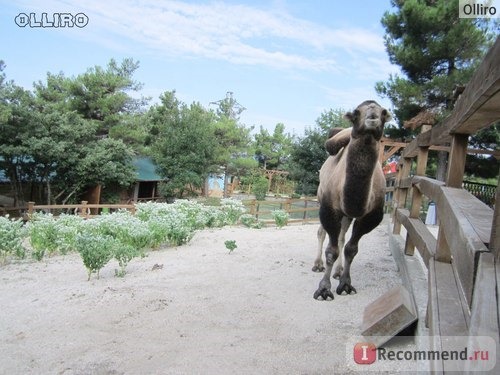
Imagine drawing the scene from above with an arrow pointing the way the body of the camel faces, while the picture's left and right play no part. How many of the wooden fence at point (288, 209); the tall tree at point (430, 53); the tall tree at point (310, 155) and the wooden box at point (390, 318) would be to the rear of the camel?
3

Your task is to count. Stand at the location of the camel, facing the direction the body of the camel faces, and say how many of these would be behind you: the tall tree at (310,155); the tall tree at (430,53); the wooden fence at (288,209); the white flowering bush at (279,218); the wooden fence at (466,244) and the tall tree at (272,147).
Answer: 5

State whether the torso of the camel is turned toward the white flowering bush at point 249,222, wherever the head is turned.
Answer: no

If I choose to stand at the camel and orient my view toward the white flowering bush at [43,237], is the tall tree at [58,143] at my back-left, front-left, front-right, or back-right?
front-right

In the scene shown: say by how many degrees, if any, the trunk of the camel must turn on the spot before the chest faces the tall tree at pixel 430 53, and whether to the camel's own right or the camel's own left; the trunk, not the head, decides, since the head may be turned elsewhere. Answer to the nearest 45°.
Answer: approximately 180°

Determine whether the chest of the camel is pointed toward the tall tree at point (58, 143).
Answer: no

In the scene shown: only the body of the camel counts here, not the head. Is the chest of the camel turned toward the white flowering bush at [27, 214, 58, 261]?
no

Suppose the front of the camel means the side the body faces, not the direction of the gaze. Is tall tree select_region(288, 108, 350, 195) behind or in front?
behind

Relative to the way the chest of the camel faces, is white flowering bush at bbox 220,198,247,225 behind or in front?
behind

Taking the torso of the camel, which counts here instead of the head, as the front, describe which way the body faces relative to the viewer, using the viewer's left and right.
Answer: facing the viewer

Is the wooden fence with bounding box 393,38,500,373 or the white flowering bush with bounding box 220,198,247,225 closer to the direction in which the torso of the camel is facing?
the wooden fence

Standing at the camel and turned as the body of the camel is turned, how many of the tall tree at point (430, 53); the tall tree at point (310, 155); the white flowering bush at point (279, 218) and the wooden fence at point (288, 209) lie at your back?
4

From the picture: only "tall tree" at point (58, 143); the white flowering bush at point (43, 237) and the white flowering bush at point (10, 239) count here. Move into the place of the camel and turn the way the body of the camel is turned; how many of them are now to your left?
0

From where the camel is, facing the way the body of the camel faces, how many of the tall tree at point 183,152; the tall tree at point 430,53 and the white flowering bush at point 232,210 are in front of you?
0

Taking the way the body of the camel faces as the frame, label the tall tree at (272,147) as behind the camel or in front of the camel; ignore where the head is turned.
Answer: behind
